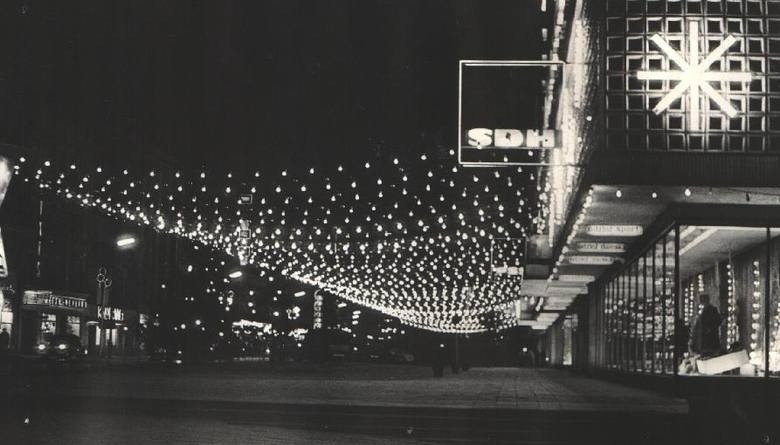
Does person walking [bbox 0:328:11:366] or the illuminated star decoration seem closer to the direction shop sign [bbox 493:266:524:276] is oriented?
the illuminated star decoration

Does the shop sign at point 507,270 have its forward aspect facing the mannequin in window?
yes

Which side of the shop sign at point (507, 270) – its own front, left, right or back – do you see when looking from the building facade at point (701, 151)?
front

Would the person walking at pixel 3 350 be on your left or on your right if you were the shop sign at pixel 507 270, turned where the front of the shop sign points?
on your right

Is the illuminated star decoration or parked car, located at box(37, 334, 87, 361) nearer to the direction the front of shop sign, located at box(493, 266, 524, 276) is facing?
the illuminated star decoration

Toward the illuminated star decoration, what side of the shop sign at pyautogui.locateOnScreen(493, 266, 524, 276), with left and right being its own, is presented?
front

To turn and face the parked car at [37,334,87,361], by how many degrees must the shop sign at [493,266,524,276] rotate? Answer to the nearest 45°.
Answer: approximately 90° to its right

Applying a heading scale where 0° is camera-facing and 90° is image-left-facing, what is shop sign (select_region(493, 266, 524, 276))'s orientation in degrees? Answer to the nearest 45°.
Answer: approximately 0°
